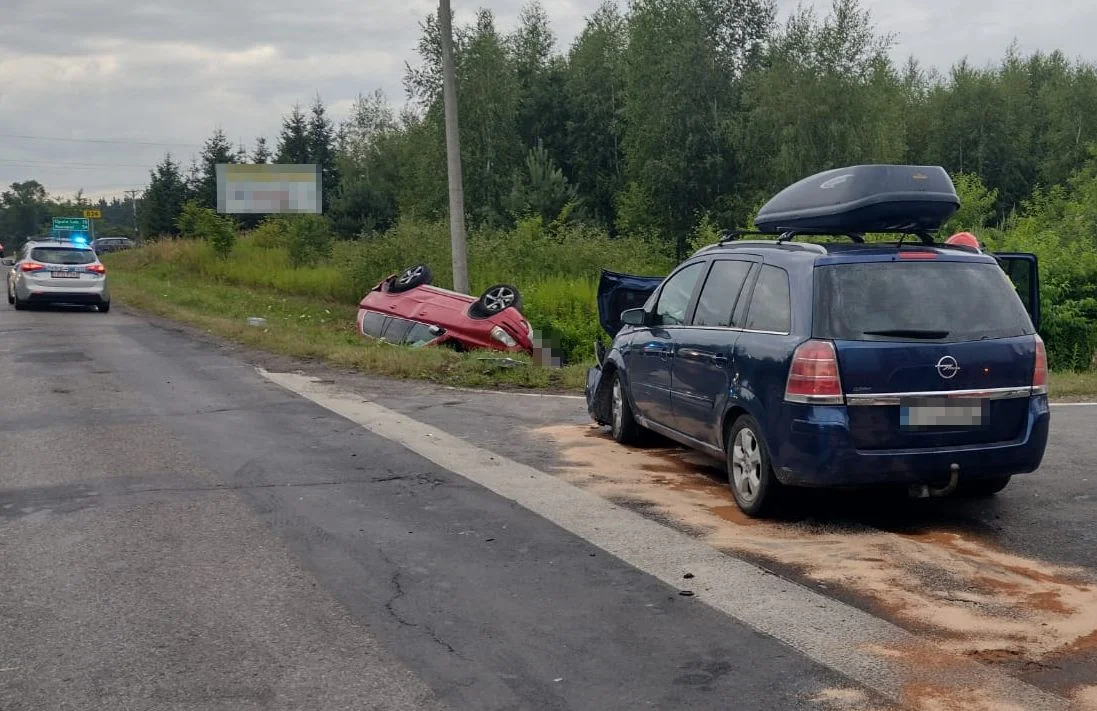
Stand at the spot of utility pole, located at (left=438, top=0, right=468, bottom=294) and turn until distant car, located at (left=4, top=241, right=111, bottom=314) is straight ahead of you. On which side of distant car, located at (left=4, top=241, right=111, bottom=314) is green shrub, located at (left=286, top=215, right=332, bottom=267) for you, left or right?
right

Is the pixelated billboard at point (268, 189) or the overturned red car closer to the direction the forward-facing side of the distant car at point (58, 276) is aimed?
the pixelated billboard

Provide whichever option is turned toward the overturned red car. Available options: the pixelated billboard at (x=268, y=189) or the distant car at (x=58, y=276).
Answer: the pixelated billboard

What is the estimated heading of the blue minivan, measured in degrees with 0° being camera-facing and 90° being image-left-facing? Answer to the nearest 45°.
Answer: approximately 135°

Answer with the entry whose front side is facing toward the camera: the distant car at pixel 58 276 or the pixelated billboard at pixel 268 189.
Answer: the pixelated billboard

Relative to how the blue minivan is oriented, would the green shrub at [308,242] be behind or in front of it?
in front

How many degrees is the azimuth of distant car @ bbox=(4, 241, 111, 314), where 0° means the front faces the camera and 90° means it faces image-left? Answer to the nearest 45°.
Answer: approximately 180°

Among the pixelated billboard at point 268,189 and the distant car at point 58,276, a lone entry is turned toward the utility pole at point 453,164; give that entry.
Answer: the pixelated billboard

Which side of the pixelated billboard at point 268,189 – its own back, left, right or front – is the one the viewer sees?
front

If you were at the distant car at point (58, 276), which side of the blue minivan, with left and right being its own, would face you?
front

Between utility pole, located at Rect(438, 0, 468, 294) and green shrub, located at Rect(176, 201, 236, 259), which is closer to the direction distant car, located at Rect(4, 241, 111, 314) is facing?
the green shrub

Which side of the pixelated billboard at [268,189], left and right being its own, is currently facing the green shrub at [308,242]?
front

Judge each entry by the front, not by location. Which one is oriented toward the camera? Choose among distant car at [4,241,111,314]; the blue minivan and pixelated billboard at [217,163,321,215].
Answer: the pixelated billboard

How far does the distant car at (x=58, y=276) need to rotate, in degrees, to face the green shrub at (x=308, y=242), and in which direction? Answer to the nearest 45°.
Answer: approximately 45° to its right

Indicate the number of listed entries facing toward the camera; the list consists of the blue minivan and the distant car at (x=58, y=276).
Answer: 0
